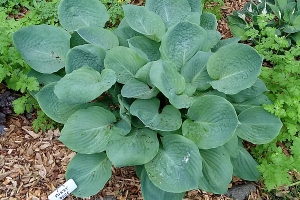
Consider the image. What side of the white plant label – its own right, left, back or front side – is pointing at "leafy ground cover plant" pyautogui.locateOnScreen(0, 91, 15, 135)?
back

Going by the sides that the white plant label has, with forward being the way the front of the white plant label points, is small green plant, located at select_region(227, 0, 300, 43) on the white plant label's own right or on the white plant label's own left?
on the white plant label's own left

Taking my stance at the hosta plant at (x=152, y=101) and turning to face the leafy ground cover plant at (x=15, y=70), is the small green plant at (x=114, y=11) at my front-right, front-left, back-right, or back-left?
front-right

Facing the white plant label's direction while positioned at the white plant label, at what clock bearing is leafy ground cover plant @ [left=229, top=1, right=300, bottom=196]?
The leafy ground cover plant is roughly at 9 o'clock from the white plant label.

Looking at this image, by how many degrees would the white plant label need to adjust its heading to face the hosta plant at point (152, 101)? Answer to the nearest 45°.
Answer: approximately 90° to its left

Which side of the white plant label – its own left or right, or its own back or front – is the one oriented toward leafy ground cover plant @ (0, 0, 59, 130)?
back

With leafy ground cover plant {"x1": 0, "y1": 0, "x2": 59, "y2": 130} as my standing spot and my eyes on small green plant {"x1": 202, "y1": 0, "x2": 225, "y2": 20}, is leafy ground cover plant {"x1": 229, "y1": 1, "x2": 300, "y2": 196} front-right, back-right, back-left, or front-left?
front-right

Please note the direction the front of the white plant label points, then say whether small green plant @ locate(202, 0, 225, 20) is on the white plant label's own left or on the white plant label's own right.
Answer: on the white plant label's own left

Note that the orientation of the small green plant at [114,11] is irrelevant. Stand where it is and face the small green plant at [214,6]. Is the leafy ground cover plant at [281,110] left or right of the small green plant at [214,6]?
right

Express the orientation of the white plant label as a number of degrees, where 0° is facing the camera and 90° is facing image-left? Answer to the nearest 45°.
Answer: approximately 0°

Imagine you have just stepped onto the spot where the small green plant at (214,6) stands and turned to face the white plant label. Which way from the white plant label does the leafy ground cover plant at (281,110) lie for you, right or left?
left

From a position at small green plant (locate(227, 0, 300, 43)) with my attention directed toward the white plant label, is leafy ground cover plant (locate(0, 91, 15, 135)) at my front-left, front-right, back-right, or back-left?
front-right
